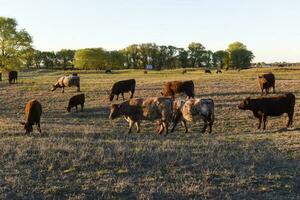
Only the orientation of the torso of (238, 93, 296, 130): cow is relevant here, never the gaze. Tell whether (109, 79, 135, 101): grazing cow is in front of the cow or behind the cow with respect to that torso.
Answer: in front

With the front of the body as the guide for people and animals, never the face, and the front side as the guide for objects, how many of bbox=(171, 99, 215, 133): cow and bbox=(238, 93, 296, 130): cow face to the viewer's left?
2

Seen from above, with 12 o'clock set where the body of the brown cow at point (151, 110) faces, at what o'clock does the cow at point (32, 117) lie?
The cow is roughly at 12 o'clock from the brown cow.

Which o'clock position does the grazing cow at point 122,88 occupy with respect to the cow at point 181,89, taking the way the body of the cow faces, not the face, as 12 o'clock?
The grazing cow is roughly at 1 o'clock from the cow.

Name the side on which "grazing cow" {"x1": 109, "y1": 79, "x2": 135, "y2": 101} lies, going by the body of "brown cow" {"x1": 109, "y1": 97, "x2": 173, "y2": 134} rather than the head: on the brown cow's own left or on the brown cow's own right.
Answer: on the brown cow's own right

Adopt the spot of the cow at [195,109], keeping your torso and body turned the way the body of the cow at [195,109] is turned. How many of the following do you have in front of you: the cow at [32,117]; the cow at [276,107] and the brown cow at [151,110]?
2

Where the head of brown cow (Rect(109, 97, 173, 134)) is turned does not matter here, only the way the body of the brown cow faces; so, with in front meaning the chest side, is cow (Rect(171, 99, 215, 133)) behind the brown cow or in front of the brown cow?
behind

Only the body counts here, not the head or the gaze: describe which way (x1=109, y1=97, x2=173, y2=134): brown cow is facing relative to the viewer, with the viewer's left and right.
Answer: facing to the left of the viewer

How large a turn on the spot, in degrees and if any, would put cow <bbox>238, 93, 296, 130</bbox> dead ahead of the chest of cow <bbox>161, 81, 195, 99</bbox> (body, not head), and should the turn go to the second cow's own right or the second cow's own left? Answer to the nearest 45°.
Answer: approximately 135° to the second cow's own left

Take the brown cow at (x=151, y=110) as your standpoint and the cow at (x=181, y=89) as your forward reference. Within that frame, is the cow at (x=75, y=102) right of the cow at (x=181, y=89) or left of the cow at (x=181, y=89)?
left

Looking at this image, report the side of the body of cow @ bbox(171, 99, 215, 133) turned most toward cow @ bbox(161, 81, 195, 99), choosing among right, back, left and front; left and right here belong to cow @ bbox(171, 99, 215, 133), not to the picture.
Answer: right

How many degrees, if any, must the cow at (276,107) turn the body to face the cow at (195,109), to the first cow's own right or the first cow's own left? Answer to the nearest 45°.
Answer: approximately 45° to the first cow's own left

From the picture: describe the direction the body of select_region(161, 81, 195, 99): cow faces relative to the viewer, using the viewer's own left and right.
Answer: facing to the left of the viewer

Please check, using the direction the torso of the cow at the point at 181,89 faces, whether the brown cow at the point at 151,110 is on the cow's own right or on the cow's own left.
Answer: on the cow's own left
